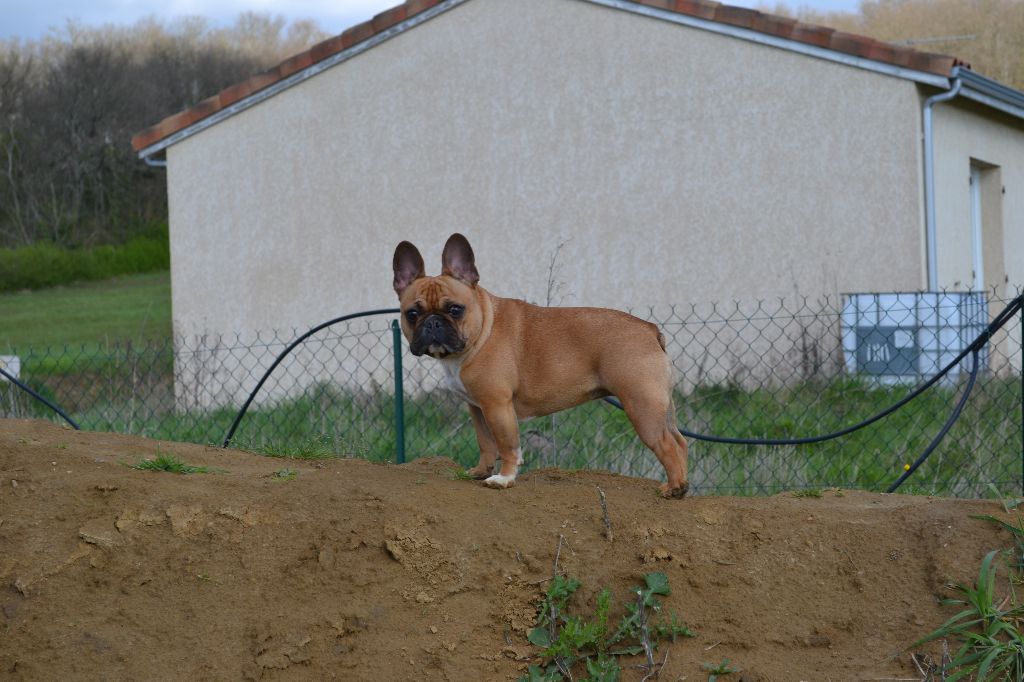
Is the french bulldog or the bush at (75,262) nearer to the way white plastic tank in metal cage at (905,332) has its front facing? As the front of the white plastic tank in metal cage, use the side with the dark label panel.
the french bulldog

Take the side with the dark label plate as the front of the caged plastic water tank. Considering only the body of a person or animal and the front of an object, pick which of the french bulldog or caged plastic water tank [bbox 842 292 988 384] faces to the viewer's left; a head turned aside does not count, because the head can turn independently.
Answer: the french bulldog

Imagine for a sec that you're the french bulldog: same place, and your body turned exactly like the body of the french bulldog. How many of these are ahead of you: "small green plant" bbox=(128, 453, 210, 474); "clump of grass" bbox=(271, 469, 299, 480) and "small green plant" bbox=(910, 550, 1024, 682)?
2

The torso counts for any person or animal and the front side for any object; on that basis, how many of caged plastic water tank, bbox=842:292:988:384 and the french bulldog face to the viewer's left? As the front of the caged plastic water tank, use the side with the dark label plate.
1

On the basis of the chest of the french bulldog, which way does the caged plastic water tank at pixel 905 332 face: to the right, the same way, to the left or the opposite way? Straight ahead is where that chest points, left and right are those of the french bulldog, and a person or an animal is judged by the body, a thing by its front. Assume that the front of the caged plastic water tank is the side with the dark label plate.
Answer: to the left

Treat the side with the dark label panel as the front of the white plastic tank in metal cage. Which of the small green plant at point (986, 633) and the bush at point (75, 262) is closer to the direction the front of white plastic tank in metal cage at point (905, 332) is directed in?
the small green plant

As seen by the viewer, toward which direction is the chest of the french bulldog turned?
to the viewer's left

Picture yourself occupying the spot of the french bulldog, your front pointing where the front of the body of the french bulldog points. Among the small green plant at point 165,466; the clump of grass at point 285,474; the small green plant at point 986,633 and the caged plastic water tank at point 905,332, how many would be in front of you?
2

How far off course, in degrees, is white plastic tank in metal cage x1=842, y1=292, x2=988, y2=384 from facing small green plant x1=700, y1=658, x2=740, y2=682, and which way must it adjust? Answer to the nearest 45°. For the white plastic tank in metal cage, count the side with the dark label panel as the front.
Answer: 0° — it already faces it

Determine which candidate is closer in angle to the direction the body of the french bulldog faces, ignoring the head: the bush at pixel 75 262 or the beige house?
the bush

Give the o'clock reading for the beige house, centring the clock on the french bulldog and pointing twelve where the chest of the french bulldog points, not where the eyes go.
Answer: The beige house is roughly at 3 o'clock from the french bulldog.
